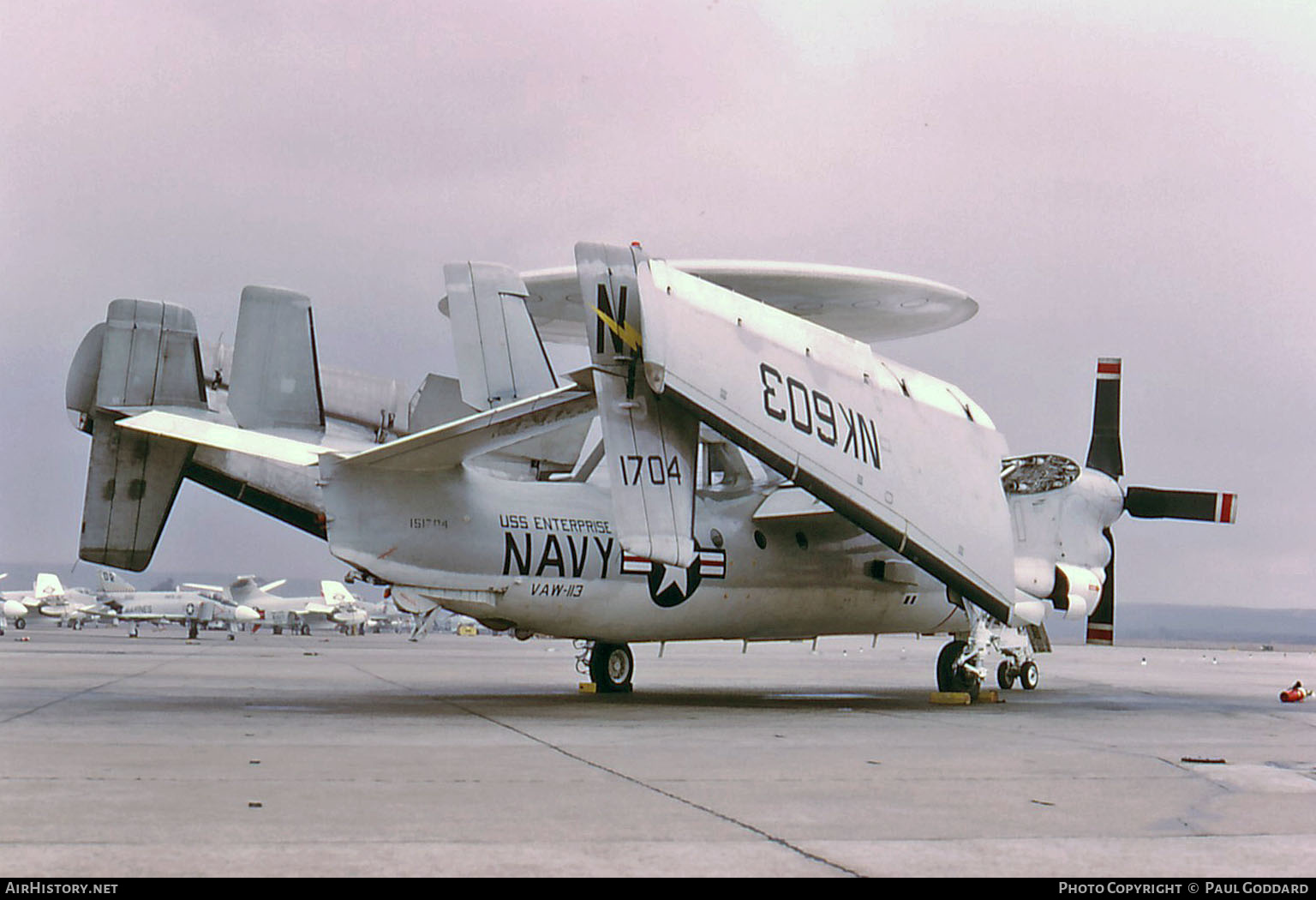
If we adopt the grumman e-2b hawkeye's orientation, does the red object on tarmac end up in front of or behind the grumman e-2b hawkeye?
in front

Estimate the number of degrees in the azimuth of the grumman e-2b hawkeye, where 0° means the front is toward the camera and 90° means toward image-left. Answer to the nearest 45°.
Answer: approximately 225°
